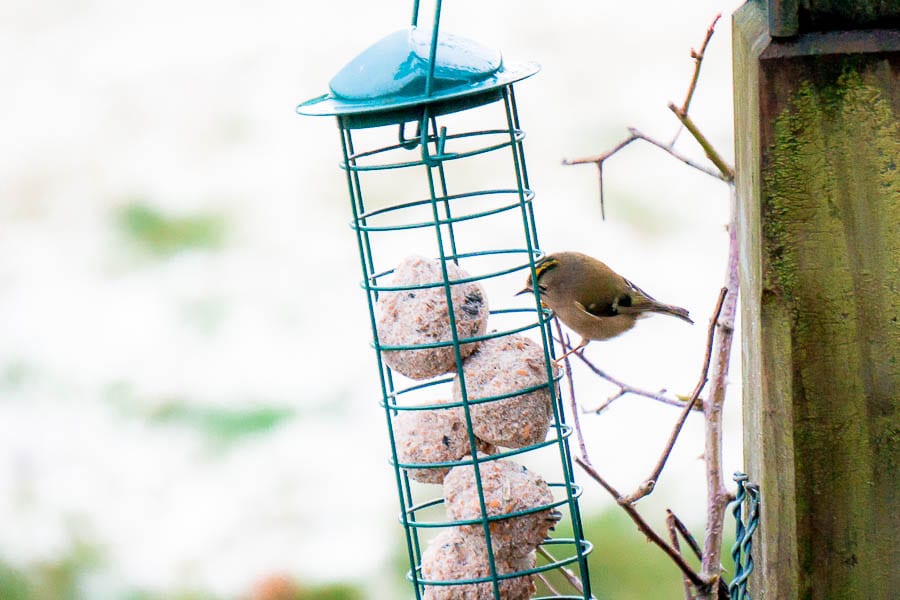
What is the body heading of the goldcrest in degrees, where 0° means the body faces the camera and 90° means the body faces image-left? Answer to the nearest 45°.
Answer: approximately 90°

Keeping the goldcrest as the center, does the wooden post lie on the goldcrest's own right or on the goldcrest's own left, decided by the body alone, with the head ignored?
on the goldcrest's own left
